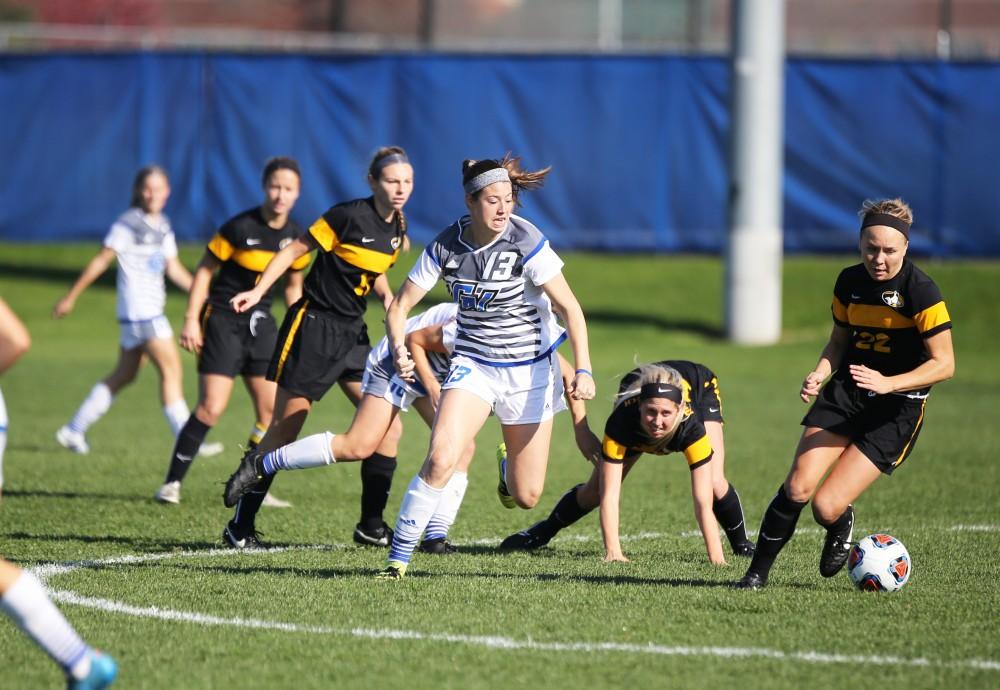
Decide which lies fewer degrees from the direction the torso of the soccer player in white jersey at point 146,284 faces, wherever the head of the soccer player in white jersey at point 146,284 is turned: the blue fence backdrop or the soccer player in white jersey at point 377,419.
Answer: the soccer player in white jersey

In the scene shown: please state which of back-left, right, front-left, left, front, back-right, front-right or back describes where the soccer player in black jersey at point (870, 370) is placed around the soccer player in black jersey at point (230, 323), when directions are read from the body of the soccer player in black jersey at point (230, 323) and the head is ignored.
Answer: front

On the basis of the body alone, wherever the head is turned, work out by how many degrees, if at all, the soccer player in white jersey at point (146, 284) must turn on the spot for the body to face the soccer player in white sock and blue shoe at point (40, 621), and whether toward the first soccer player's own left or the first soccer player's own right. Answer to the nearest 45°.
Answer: approximately 45° to the first soccer player's own right

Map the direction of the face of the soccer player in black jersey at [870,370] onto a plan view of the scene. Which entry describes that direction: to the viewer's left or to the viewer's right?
to the viewer's left

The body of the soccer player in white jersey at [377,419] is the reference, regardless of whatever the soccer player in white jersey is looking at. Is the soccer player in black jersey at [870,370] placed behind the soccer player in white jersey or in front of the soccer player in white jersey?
in front

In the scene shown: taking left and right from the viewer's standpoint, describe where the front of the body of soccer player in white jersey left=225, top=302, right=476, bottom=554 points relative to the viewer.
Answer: facing to the right of the viewer

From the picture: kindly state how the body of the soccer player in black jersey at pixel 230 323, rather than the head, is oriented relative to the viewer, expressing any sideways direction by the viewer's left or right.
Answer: facing the viewer and to the right of the viewer

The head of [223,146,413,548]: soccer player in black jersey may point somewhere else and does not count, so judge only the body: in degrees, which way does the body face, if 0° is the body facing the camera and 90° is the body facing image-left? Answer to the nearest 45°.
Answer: approximately 315°

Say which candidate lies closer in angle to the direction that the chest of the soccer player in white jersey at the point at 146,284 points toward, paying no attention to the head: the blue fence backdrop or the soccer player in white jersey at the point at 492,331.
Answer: the soccer player in white jersey
